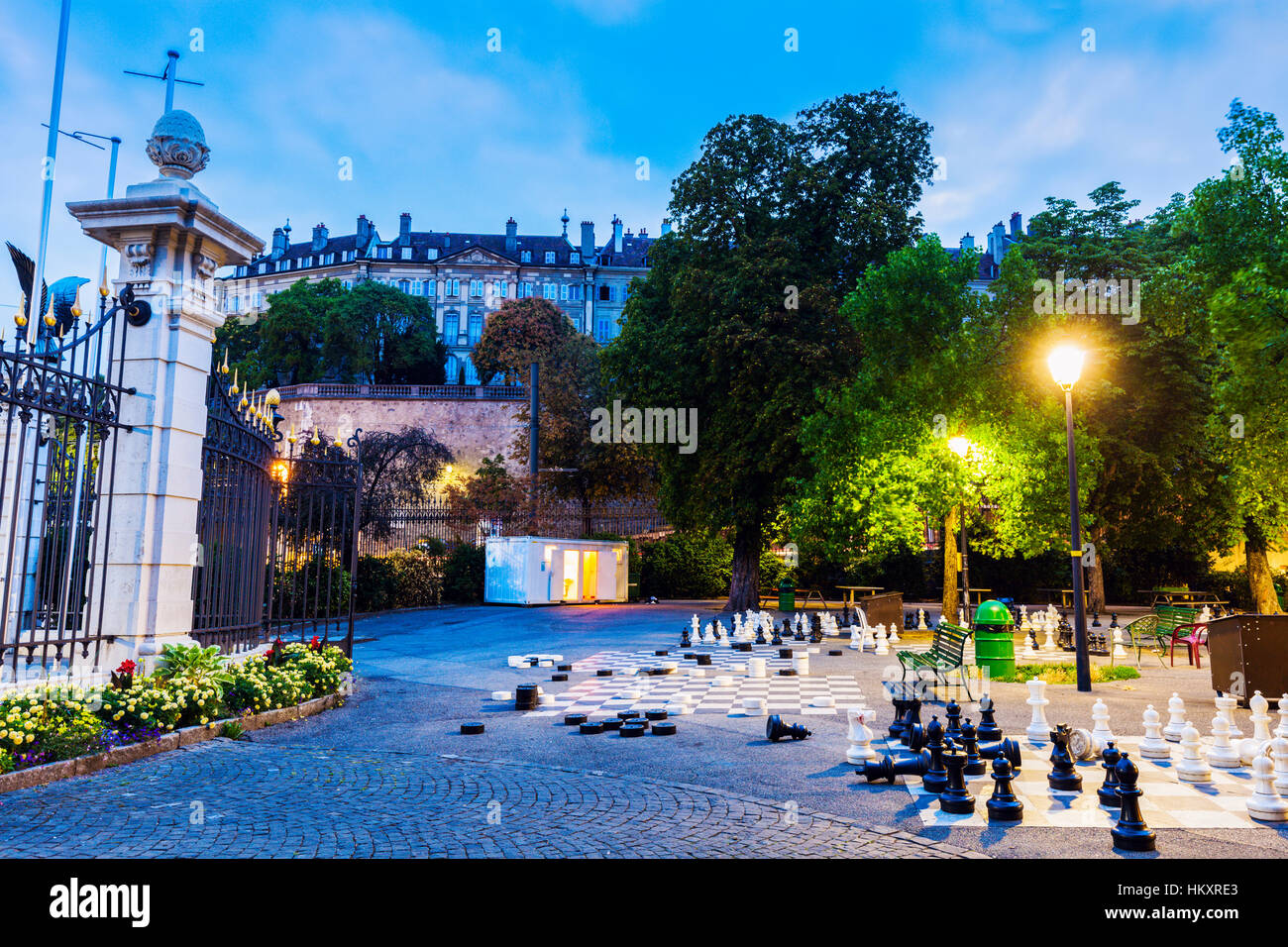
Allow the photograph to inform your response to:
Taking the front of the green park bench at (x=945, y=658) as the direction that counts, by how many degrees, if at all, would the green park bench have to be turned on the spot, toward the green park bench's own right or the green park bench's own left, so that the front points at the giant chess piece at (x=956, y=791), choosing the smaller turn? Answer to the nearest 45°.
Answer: approximately 45° to the green park bench's own left

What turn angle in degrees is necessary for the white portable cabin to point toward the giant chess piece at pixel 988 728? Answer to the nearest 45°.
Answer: approximately 45° to its right

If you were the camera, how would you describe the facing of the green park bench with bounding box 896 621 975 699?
facing the viewer and to the left of the viewer

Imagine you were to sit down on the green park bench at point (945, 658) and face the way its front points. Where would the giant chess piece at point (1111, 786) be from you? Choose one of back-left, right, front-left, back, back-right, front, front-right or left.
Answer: front-left

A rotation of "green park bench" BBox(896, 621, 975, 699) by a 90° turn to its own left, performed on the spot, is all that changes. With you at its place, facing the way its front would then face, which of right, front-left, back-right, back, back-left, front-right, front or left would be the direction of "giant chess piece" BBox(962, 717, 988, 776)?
front-right

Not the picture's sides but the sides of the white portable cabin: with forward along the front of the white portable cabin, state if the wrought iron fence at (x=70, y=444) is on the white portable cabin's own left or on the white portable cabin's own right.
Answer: on the white portable cabin's own right

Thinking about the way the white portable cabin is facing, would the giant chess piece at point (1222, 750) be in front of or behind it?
in front

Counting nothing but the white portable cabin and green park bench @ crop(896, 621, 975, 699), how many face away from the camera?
0

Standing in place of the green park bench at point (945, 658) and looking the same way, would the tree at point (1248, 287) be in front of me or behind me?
behind

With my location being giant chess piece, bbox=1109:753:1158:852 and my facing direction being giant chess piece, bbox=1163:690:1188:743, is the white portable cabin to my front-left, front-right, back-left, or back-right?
front-left

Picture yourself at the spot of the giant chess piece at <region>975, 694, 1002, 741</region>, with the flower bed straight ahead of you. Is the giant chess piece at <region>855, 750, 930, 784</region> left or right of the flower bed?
left

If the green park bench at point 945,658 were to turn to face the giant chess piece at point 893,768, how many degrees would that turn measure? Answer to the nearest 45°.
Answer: approximately 45° to its left

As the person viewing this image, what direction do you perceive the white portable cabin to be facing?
facing the viewer and to the right of the viewer

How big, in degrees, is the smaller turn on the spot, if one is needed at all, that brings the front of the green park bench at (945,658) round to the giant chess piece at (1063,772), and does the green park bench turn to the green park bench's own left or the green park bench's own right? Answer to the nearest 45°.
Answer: approximately 45° to the green park bench's own left
